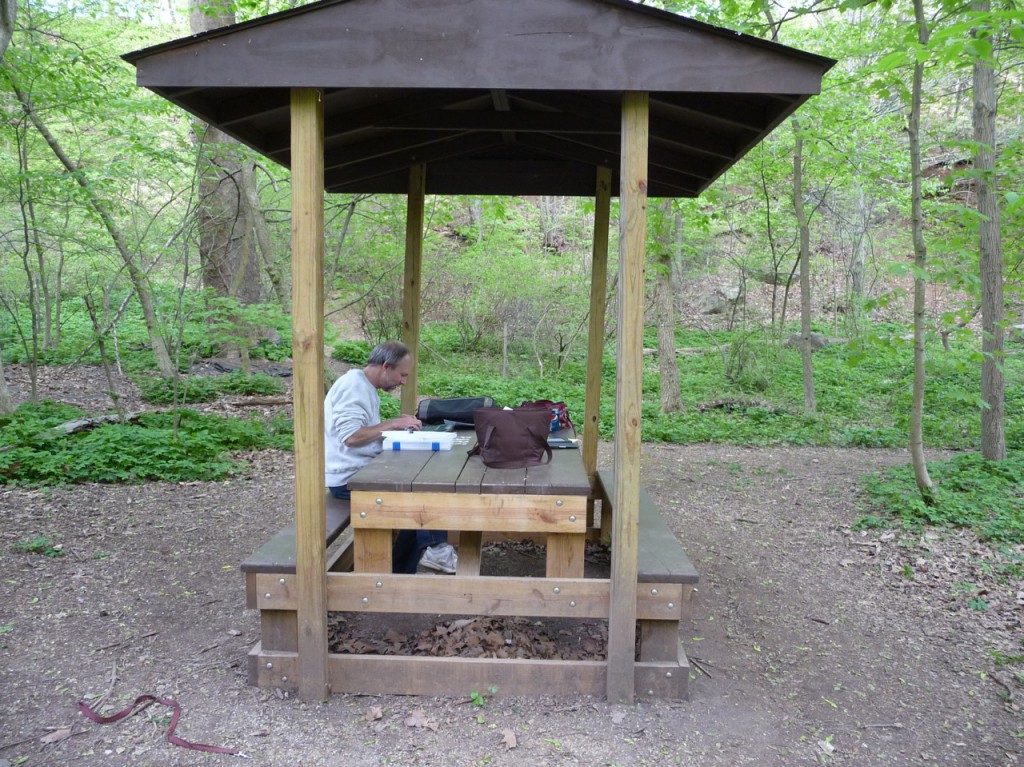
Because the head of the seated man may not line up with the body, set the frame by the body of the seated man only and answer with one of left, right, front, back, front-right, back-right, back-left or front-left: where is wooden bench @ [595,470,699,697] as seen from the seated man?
front-right

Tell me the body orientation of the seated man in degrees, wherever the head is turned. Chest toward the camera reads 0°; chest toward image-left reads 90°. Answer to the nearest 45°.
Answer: approximately 270°

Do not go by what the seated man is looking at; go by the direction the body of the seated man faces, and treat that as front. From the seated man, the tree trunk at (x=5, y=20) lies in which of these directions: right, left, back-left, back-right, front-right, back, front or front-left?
back-left

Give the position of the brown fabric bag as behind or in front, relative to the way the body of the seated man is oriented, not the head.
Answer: in front

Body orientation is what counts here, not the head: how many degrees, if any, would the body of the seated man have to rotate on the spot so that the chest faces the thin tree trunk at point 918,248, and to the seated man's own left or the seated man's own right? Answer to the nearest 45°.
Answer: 0° — they already face it

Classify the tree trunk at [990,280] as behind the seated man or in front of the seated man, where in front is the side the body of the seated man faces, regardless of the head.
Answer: in front
